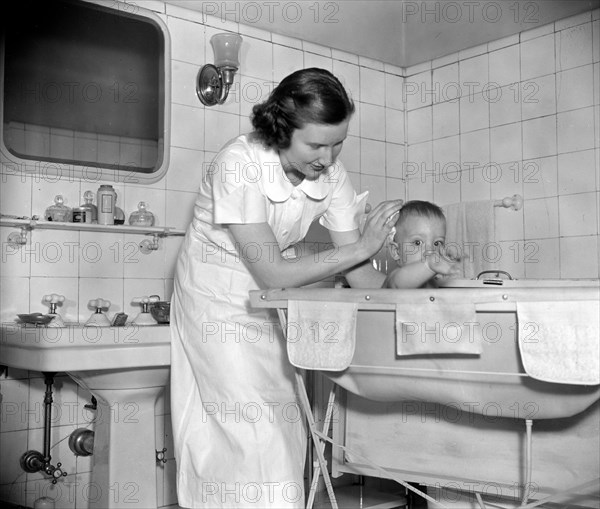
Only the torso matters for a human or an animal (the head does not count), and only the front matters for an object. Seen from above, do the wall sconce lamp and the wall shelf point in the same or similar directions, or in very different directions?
same or similar directions

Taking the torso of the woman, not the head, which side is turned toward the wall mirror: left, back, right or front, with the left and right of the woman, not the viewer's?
back

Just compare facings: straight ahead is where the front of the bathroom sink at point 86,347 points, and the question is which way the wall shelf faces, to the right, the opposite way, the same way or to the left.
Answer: the same way

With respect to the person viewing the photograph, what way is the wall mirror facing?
facing the viewer and to the right of the viewer

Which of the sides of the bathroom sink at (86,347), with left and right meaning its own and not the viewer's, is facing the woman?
front

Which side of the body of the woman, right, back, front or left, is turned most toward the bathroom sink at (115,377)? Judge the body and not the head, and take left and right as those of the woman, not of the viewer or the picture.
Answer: back

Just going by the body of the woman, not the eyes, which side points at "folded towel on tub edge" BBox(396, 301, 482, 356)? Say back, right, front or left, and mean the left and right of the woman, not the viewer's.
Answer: front

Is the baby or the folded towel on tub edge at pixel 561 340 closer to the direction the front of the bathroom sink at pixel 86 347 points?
the folded towel on tub edge

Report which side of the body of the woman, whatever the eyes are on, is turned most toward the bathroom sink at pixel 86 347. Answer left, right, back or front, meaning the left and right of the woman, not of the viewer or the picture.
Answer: back

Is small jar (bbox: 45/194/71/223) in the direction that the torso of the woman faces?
no
